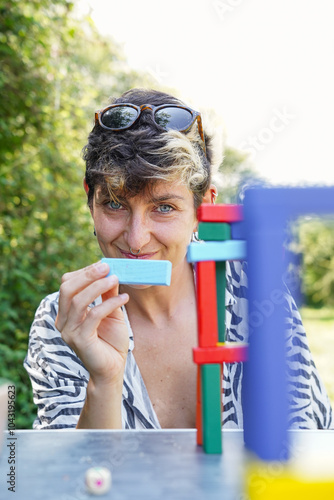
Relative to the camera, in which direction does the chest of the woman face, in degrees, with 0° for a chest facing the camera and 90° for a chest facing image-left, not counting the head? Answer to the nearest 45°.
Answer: approximately 0°

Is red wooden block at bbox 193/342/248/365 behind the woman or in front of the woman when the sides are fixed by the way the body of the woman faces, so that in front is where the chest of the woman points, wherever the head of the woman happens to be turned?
in front

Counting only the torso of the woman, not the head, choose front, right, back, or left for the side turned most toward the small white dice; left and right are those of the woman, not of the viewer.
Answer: front

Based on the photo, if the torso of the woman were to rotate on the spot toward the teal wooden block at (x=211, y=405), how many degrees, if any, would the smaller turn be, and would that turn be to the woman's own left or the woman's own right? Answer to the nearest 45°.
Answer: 0° — they already face it

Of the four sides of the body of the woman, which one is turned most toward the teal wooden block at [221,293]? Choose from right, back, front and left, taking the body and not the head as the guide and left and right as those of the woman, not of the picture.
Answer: front

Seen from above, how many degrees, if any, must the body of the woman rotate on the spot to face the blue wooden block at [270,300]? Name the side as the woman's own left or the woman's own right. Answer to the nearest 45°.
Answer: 0° — they already face it

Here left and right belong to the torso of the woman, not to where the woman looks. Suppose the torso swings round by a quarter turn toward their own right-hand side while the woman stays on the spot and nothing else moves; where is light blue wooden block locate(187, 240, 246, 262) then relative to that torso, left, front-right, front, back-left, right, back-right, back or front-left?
left
